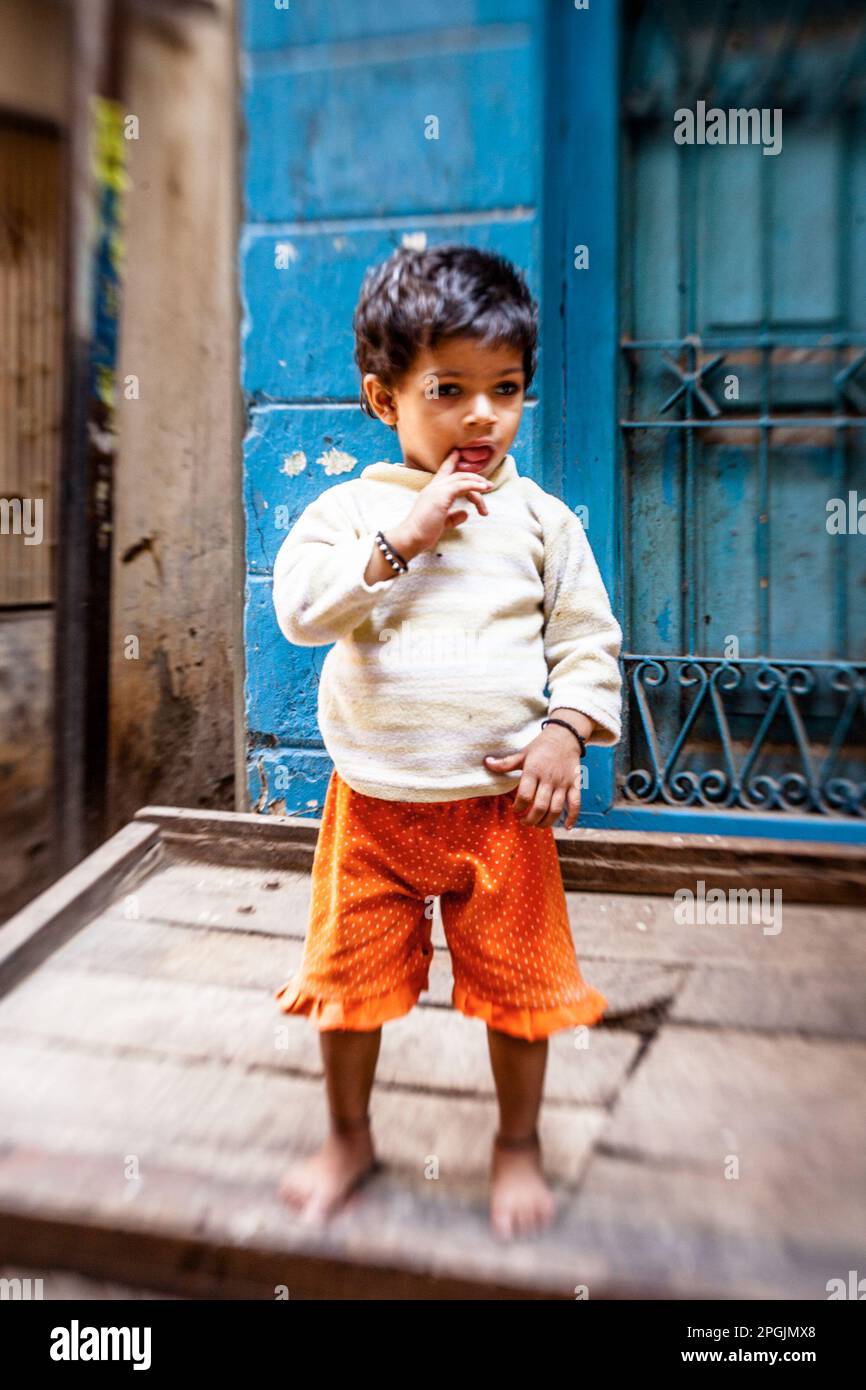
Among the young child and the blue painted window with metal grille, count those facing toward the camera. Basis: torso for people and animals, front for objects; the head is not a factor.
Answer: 2

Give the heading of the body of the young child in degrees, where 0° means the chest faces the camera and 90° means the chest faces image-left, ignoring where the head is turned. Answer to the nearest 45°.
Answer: approximately 0°

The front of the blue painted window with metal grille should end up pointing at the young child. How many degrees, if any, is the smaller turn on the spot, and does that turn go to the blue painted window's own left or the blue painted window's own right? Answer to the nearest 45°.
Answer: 0° — it already faces them

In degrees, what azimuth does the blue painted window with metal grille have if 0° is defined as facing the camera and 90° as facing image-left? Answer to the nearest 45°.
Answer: approximately 0°
